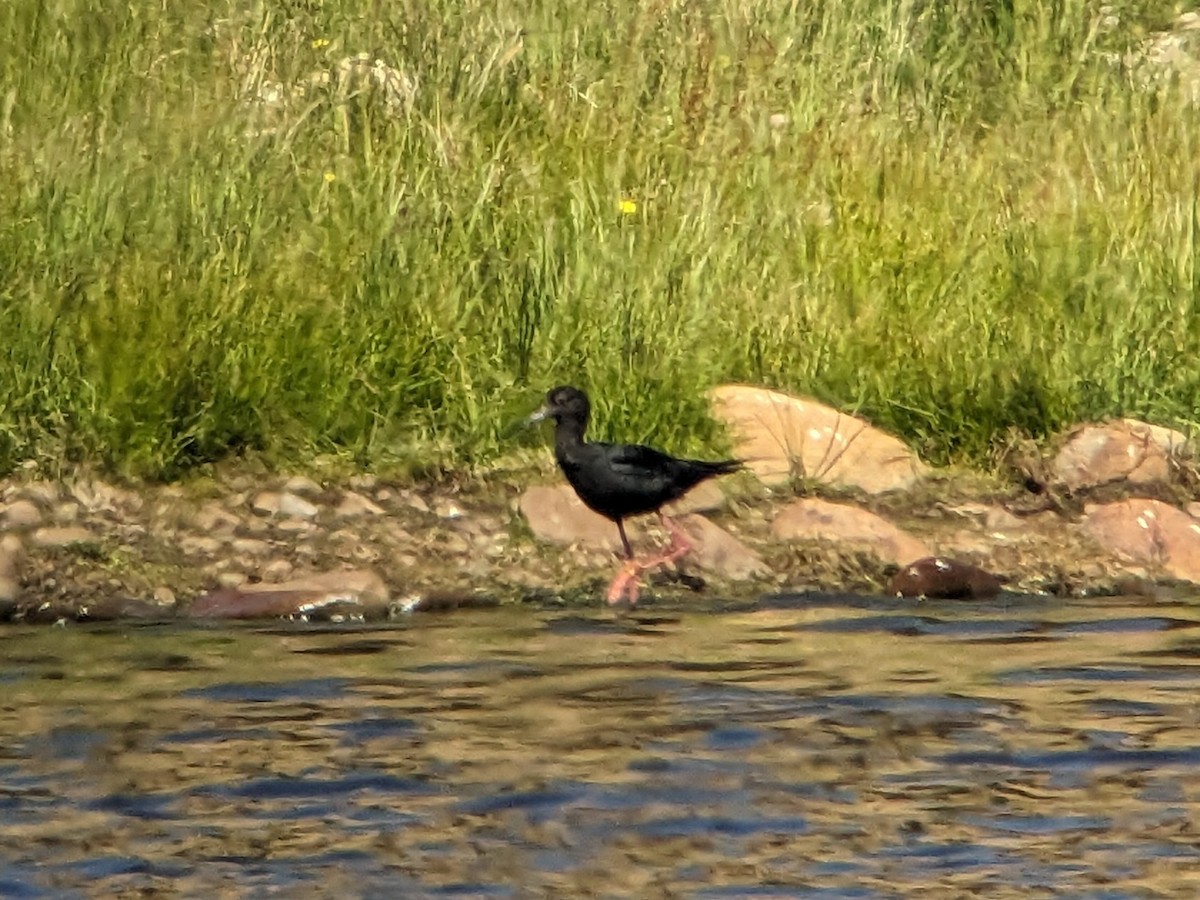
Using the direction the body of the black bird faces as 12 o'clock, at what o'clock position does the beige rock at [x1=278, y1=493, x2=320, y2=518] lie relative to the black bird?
The beige rock is roughly at 12 o'clock from the black bird.

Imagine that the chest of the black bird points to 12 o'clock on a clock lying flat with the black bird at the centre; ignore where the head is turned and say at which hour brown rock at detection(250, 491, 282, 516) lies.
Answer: The brown rock is roughly at 12 o'clock from the black bird.

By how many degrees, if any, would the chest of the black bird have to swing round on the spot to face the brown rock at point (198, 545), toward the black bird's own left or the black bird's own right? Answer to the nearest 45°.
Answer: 0° — it already faces it

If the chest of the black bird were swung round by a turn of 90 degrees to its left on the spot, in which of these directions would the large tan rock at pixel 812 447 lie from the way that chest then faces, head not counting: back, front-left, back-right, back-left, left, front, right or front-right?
back-left

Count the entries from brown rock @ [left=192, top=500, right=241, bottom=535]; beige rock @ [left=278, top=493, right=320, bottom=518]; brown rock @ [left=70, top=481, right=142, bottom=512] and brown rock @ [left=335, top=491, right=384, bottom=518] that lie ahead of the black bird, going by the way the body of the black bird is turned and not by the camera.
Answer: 4

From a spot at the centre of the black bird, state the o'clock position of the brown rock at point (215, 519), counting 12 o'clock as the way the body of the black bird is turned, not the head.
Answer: The brown rock is roughly at 12 o'clock from the black bird.

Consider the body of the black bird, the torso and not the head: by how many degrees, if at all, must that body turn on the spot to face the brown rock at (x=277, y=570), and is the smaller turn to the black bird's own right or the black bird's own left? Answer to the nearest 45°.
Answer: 0° — it already faces it

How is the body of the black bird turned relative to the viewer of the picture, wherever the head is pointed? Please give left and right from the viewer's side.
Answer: facing to the left of the viewer

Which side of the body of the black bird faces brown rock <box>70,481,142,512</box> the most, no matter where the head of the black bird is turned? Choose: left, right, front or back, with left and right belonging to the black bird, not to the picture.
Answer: front

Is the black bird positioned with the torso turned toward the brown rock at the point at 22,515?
yes

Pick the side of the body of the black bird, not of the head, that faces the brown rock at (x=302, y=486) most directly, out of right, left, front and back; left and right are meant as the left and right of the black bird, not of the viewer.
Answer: front

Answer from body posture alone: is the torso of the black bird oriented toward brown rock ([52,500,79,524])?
yes

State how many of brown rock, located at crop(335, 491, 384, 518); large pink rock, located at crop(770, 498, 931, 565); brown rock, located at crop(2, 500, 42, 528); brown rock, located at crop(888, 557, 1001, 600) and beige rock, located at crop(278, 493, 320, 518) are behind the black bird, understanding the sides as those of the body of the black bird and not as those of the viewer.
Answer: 2

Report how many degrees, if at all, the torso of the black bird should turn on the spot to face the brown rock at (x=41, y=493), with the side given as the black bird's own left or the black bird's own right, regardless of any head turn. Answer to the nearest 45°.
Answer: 0° — it already faces it
